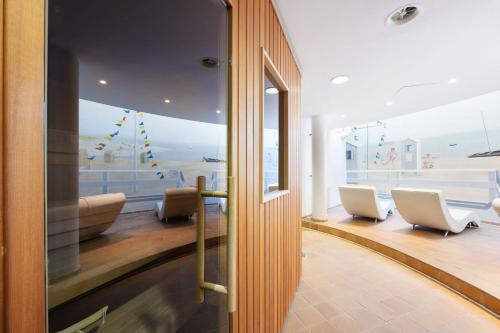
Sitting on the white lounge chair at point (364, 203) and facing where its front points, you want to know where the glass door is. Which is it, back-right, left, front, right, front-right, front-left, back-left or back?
back-right

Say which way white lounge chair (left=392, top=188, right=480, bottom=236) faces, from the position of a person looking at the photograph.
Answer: facing away from the viewer and to the right of the viewer

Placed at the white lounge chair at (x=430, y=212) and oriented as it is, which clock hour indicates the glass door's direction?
The glass door is roughly at 5 o'clock from the white lounge chair.

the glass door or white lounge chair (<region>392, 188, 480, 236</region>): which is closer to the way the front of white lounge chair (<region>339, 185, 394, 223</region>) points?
the white lounge chair

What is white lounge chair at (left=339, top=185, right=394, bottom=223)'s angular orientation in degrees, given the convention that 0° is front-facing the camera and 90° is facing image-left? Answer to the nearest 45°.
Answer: approximately 225°

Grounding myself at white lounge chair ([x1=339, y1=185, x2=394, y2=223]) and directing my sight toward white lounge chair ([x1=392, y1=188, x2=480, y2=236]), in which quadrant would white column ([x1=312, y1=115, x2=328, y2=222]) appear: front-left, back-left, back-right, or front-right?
back-right

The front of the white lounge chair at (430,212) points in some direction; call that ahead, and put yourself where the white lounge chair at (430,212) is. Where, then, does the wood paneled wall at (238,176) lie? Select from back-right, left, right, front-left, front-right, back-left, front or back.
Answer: back-right

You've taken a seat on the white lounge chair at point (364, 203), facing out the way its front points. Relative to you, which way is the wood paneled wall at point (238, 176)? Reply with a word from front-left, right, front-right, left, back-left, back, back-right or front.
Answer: back-right

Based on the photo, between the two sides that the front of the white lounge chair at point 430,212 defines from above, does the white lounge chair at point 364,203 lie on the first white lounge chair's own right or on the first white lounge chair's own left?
on the first white lounge chair's own left

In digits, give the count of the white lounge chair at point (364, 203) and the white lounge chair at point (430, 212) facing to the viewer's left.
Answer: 0
